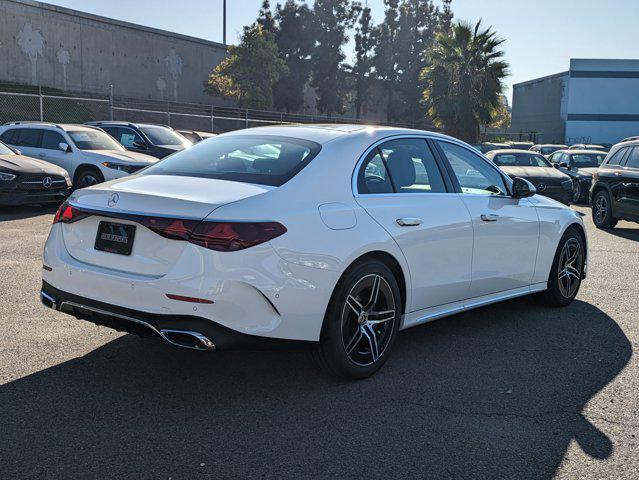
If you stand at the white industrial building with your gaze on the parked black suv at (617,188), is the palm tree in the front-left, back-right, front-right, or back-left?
front-right

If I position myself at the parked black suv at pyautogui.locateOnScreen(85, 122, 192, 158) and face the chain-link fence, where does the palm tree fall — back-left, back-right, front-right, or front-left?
front-right

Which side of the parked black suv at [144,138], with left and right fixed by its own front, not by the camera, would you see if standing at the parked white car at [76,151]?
right

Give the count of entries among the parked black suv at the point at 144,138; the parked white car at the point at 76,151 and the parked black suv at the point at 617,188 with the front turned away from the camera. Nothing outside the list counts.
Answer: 0

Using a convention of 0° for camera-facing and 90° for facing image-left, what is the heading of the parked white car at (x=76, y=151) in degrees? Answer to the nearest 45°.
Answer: approximately 315°

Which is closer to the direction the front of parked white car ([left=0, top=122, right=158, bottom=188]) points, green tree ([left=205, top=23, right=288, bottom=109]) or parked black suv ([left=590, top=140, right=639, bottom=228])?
the parked black suv

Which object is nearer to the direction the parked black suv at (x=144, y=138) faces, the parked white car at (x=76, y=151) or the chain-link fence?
the parked white car

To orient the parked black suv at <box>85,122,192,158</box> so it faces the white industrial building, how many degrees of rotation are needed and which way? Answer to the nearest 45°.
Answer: approximately 90° to its left

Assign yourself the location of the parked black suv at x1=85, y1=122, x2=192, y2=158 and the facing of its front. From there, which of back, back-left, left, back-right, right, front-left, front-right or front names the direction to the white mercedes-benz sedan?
front-right

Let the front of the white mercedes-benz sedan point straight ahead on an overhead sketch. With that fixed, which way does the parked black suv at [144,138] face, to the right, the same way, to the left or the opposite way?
to the right

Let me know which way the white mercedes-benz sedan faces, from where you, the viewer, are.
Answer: facing away from the viewer and to the right of the viewer

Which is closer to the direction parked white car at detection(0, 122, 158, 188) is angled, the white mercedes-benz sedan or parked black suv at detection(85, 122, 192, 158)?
the white mercedes-benz sedan

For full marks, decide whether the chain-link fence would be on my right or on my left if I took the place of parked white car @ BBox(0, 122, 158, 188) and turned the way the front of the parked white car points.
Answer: on my left

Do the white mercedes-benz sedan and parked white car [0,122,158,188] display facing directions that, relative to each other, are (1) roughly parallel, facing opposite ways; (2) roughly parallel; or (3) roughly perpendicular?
roughly perpendicular
